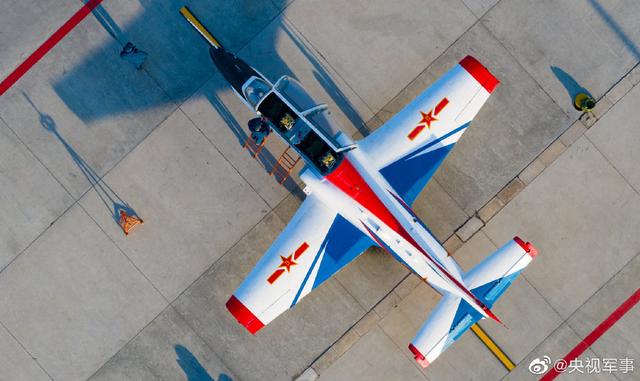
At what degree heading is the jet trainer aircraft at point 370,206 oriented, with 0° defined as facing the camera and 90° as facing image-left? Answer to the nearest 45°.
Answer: approximately 135°

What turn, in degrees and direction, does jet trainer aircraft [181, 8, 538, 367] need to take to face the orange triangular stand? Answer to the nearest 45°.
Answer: approximately 45° to its left
